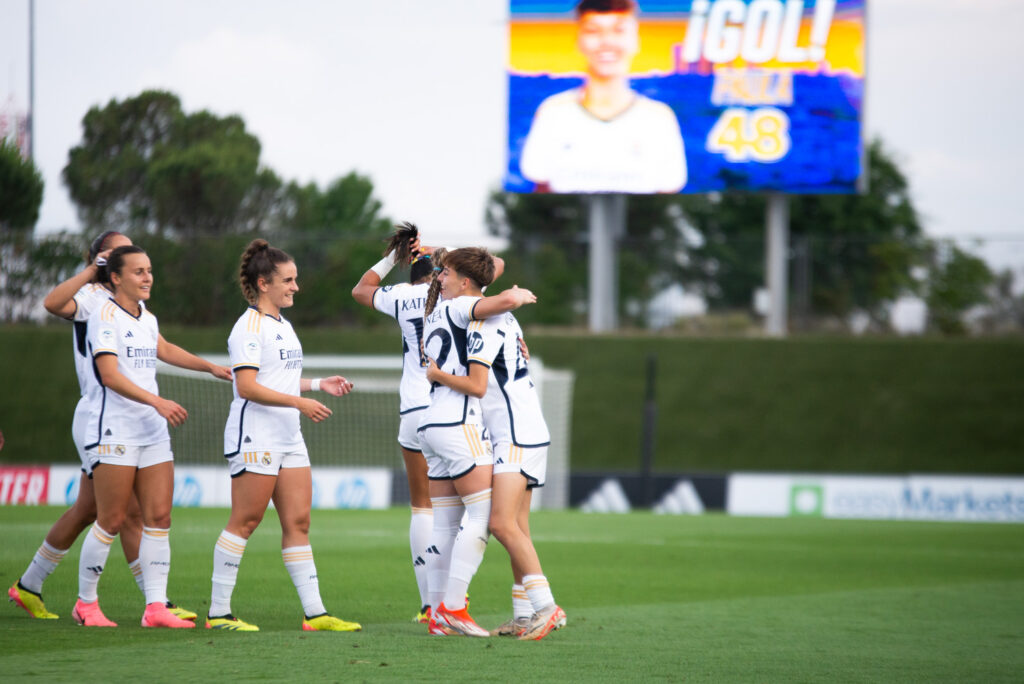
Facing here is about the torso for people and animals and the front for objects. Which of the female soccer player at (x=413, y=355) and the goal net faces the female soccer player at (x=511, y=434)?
the goal net

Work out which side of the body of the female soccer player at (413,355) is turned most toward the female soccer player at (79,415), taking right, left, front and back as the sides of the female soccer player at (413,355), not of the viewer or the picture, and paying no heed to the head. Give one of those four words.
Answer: left

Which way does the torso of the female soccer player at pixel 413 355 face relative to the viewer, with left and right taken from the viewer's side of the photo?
facing away from the viewer

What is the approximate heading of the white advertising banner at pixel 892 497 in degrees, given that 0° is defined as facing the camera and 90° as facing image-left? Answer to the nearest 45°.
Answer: approximately 0°

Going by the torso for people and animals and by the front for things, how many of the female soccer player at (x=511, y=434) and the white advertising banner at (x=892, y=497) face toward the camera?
1

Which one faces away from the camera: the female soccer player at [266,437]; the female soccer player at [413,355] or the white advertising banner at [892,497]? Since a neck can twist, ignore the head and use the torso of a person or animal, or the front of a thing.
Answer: the female soccer player at [413,355]

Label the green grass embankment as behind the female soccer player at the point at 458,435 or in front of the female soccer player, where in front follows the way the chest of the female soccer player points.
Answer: in front

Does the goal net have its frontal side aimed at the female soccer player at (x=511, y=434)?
yes

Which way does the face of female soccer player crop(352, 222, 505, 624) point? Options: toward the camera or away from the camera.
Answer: away from the camera

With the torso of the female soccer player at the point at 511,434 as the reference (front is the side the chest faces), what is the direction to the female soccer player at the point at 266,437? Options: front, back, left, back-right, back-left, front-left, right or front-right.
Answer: front-left

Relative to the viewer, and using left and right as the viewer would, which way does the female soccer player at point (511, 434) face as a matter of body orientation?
facing away from the viewer and to the left of the viewer

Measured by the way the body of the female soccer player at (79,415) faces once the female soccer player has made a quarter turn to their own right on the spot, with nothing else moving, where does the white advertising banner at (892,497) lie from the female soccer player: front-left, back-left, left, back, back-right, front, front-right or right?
back-left

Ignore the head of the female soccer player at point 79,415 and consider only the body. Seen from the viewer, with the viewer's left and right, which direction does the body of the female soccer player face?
facing to the right of the viewer
